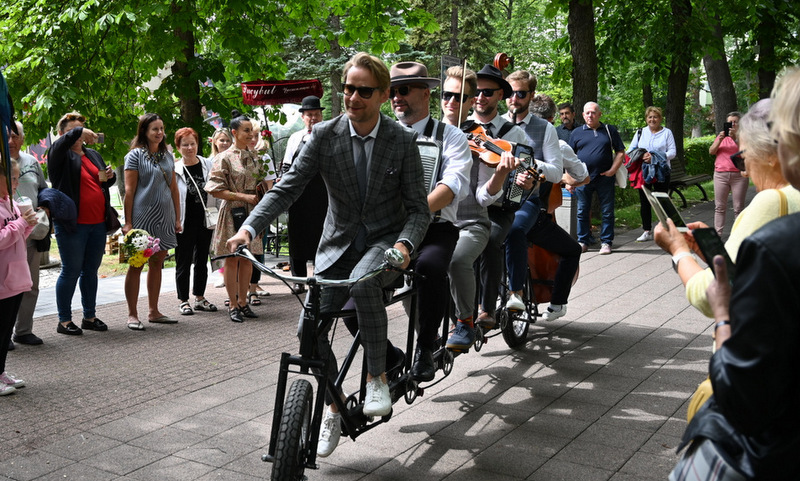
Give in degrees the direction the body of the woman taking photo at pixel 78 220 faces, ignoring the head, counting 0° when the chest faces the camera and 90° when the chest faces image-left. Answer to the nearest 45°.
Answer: approximately 315°

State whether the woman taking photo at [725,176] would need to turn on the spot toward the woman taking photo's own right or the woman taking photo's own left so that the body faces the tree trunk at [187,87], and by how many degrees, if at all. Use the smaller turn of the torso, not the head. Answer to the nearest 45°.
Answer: approximately 45° to the woman taking photo's own right

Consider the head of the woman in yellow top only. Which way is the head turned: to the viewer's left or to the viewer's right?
to the viewer's left

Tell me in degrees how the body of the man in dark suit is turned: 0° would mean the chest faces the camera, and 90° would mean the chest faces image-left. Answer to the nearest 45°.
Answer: approximately 45°

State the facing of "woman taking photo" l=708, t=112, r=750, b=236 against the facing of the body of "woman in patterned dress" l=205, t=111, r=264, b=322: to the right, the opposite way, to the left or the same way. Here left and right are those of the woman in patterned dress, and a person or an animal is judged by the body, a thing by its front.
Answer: to the right
